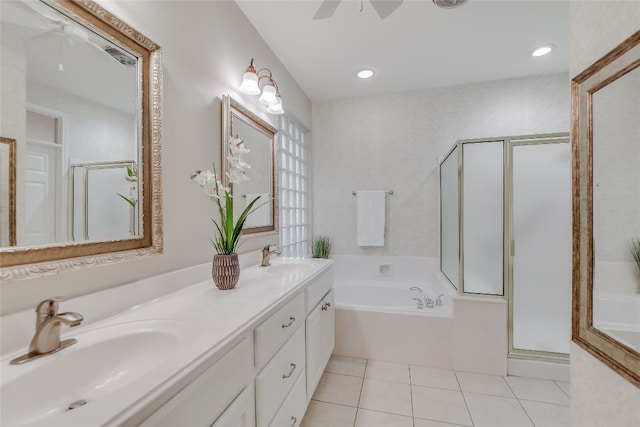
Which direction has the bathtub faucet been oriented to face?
to the viewer's left

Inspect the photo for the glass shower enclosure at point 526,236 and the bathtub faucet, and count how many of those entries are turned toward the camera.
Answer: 1

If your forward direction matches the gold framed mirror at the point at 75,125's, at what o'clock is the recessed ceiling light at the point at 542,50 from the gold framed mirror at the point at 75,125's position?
The recessed ceiling light is roughly at 11 o'clock from the gold framed mirror.

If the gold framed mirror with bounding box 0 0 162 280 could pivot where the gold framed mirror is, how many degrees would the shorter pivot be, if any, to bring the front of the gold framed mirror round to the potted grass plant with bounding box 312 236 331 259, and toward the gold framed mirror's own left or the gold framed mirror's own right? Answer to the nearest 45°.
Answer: approximately 90° to the gold framed mirror's own left

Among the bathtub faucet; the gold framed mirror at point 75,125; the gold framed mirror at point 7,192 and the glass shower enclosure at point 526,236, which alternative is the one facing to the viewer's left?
the bathtub faucet

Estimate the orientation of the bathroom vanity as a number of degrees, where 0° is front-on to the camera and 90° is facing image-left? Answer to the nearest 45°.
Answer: approximately 315°

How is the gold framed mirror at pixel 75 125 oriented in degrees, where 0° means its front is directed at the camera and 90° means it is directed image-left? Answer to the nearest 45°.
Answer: approximately 315°
